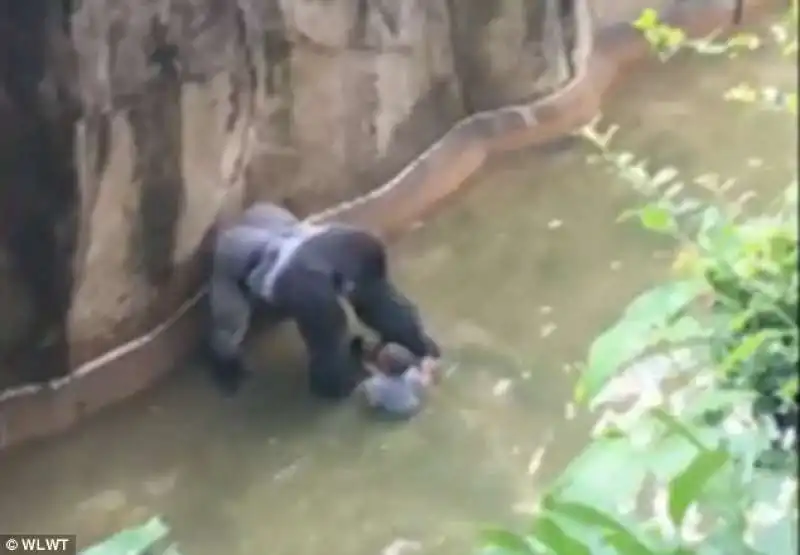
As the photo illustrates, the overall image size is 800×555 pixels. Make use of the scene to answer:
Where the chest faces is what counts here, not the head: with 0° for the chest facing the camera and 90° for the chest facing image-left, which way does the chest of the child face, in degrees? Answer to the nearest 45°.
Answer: approximately 180°

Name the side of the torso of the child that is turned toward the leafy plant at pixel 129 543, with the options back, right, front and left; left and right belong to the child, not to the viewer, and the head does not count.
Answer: back
